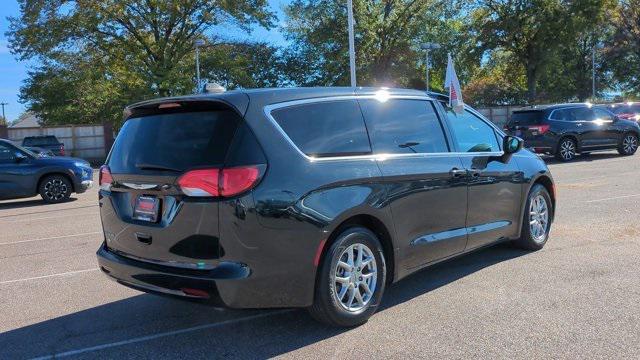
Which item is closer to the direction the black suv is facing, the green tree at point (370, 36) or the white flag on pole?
the green tree

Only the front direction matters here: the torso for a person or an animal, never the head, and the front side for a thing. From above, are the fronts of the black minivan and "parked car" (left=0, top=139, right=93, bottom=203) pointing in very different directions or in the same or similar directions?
same or similar directions

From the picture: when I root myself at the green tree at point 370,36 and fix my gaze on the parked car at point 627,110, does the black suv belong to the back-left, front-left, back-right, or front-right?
front-right

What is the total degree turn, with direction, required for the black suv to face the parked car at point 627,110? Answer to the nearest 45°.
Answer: approximately 45° to its left

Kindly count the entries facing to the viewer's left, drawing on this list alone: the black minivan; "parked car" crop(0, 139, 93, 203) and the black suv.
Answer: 0

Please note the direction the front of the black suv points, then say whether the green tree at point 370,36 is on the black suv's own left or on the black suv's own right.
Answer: on the black suv's own left

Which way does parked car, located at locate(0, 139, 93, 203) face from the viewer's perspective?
to the viewer's right

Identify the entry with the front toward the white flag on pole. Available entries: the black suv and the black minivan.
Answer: the black minivan

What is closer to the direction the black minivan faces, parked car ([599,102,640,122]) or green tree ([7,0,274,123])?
the parked car

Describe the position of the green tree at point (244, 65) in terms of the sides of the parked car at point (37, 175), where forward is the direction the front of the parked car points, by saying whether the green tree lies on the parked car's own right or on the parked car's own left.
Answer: on the parked car's own left

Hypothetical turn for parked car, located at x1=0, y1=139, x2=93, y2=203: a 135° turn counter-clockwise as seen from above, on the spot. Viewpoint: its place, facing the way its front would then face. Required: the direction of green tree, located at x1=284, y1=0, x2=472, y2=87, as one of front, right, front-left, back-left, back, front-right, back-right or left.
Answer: right

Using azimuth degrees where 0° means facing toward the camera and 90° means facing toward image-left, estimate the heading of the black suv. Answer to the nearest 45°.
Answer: approximately 225°

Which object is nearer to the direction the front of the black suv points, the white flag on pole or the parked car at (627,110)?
the parked car

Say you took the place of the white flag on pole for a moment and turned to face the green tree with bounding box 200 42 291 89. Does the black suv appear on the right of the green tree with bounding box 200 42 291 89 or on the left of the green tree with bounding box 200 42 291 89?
right

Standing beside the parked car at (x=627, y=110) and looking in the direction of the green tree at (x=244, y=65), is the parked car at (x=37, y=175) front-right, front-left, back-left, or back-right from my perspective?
front-left

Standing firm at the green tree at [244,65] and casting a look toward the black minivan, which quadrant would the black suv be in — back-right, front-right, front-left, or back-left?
front-left

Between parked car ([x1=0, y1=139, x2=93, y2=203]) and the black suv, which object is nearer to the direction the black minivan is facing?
the black suv

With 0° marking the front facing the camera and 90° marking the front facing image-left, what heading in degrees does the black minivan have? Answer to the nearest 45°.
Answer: approximately 225°

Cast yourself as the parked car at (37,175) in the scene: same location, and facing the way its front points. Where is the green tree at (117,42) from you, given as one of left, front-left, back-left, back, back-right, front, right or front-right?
left

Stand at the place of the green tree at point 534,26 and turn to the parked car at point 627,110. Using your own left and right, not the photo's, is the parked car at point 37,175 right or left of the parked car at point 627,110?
right
